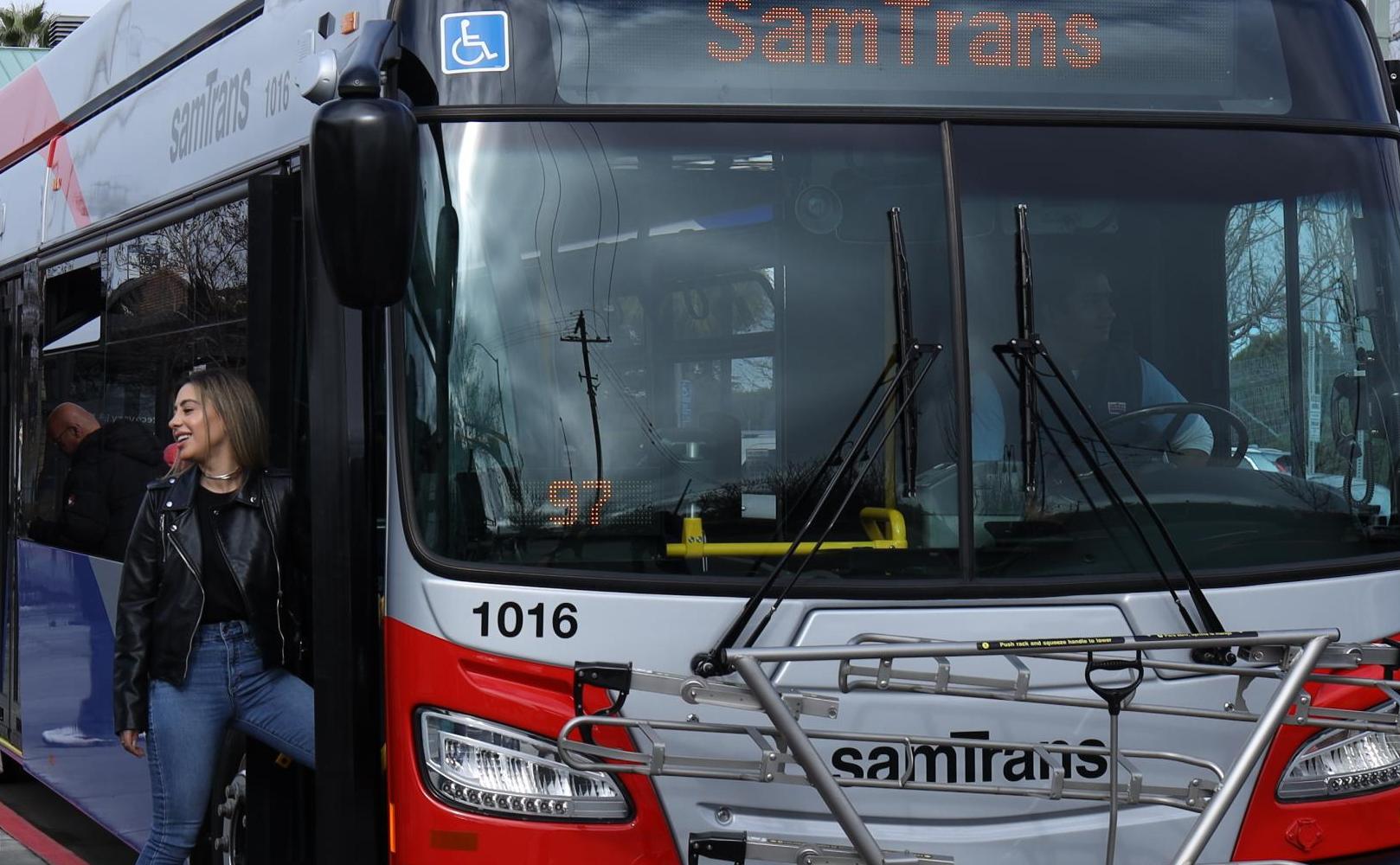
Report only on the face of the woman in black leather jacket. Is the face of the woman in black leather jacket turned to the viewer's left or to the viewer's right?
to the viewer's left

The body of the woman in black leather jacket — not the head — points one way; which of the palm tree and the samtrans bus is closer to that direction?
the samtrans bus

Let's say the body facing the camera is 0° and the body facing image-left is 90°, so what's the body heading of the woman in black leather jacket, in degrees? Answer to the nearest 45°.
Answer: approximately 0°

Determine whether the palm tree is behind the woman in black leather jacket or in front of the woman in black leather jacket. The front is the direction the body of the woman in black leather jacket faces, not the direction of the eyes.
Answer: behind

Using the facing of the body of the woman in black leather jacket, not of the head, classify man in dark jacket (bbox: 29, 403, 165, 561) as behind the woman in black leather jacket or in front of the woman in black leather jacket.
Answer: behind

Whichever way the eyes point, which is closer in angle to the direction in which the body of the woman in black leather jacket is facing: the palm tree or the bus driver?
the bus driver

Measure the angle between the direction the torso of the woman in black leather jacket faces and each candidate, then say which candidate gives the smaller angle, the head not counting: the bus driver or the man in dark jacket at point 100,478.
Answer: the bus driver

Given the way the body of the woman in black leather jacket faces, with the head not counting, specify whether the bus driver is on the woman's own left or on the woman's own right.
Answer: on the woman's own left
